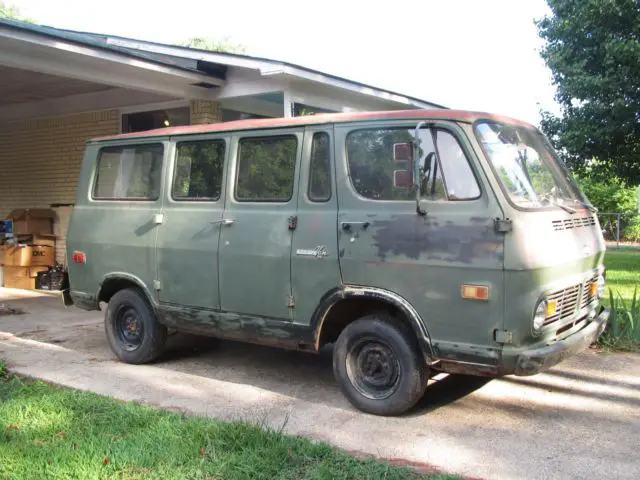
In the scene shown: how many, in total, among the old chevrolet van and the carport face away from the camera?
0

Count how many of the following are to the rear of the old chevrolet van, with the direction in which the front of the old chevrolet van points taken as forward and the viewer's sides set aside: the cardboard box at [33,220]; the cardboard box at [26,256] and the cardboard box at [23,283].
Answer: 3

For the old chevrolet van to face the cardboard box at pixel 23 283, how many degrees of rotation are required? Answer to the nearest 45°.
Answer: approximately 180°

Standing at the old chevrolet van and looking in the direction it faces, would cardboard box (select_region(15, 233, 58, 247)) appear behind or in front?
behind

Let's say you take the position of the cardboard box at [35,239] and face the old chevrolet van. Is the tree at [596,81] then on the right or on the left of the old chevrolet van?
left

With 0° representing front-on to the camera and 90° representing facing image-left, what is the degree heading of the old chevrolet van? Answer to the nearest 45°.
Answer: approximately 315°

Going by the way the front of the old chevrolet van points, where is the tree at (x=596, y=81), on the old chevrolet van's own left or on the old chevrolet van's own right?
on the old chevrolet van's own left
